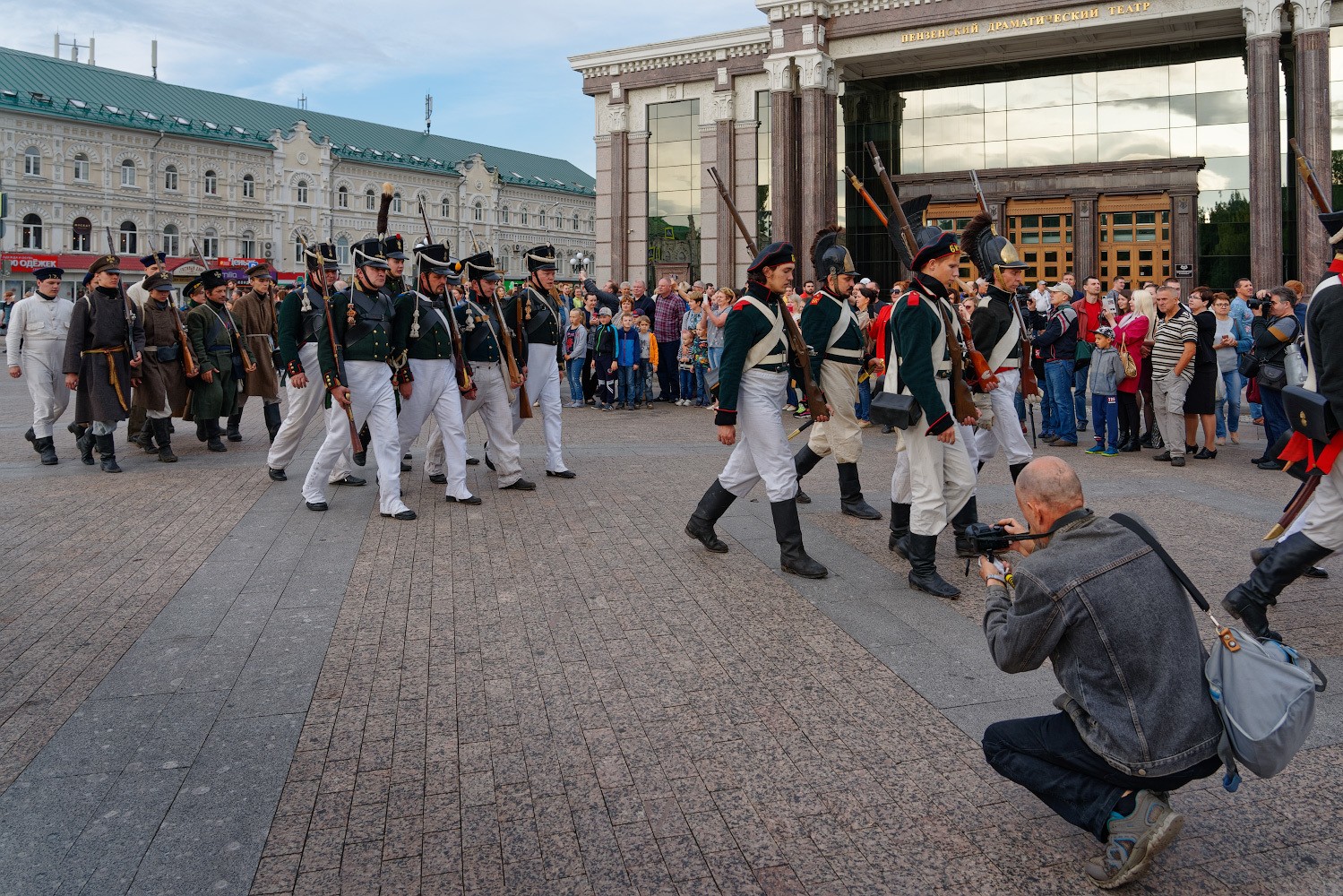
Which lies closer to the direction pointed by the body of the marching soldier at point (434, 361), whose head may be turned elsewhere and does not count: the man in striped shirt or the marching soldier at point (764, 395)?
the marching soldier

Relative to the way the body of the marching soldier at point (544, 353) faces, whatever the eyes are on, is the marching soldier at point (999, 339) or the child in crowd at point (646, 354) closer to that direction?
the marching soldier

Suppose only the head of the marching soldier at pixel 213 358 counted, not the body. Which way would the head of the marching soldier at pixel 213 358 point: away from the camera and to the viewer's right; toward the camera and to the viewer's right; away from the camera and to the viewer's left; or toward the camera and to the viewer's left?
toward the camera and to the viewer's right

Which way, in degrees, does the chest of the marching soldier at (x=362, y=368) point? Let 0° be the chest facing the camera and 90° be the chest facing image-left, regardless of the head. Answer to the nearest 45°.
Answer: approximately 315°

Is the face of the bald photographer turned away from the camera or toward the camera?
away from the camera

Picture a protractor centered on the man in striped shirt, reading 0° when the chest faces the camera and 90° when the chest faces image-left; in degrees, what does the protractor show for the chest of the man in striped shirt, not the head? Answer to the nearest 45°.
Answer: approximately 45°

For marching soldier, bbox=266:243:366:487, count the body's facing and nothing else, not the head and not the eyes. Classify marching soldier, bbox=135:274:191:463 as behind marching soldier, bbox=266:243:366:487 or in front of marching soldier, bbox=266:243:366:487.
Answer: behind

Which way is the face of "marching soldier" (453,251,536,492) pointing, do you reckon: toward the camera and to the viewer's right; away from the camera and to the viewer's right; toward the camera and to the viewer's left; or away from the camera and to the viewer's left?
toward the camera and to the viewer's right
